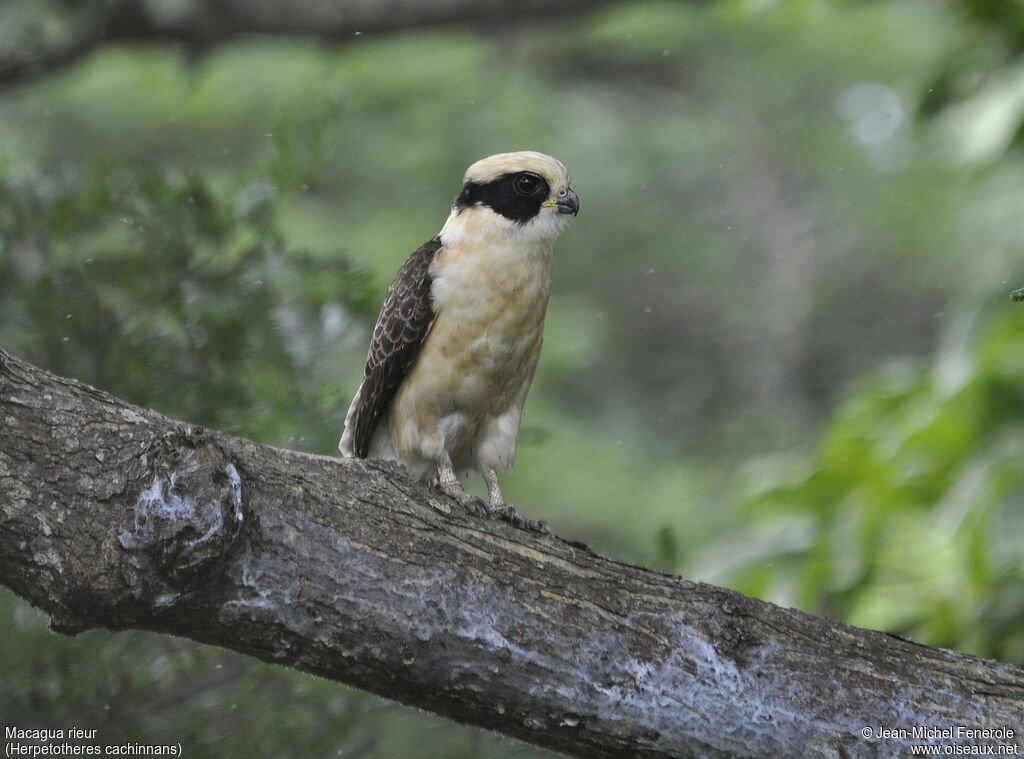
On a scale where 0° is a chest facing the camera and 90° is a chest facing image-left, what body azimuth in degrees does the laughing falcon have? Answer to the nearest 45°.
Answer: approximately 315°
